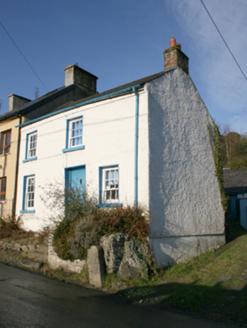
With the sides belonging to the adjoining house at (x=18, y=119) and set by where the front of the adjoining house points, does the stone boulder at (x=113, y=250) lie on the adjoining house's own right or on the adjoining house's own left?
on the adjoining house's own left

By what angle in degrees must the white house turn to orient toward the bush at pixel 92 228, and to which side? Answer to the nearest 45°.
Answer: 0° — it already faces it

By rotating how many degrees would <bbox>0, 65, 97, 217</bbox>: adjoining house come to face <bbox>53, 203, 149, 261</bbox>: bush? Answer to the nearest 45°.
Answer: approximately 45° to its left

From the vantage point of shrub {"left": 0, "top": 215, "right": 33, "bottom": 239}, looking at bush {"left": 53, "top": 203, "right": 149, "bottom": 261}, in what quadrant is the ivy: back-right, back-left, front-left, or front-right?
front-left

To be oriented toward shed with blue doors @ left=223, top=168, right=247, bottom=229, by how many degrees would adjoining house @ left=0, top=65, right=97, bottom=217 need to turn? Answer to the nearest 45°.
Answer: approximately 135° to its left

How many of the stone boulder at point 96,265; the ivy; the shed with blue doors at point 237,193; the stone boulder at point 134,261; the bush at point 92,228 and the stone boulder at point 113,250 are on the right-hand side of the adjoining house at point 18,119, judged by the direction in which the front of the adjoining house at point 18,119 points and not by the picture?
0

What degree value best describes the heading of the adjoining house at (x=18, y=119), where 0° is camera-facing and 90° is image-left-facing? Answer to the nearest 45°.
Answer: approximately 45°

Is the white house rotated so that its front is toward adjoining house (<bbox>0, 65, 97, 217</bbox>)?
no

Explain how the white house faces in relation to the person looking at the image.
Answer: facing the viewer and to the left of the viewer

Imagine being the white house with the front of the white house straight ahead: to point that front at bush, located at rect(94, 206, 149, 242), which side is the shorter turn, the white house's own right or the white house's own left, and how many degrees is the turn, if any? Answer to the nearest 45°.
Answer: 0° — it already faces it

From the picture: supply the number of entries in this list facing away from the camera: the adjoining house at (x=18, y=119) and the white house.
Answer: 0

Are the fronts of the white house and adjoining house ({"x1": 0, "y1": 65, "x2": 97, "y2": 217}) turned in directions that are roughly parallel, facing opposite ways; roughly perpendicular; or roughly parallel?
roughly parallel

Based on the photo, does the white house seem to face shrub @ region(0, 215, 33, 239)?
no

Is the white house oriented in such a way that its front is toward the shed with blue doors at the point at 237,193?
no
